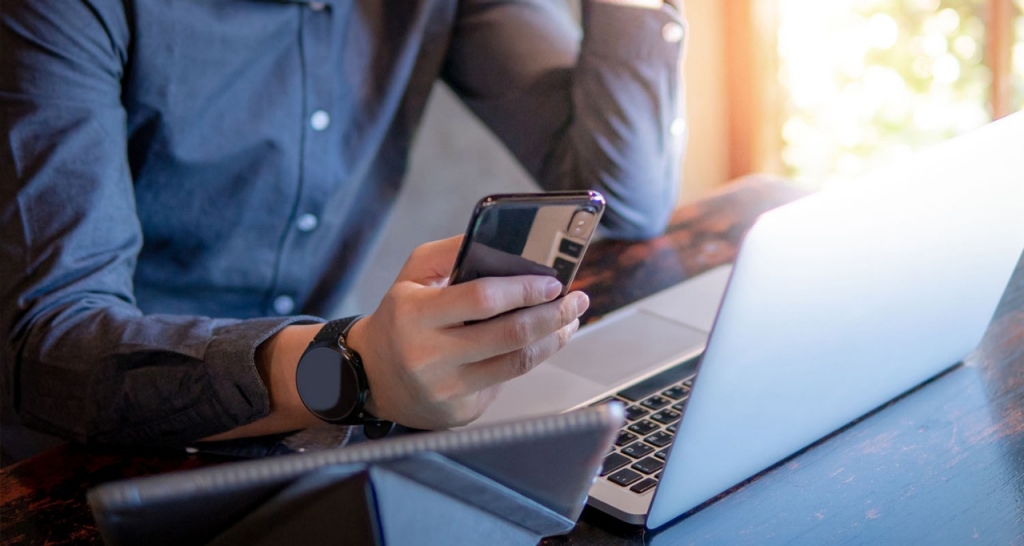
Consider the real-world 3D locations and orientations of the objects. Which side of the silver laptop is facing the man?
front

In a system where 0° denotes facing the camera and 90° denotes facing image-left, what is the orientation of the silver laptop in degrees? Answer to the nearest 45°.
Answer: approximately 135°

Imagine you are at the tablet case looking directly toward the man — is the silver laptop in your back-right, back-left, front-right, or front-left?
front-right

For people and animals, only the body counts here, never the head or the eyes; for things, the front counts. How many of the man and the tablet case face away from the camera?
1

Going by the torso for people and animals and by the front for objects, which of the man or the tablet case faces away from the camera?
the tablet case

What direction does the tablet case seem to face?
away from the camera

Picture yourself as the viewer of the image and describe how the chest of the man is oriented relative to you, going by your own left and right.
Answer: facing the viewer and to the right of the viewer

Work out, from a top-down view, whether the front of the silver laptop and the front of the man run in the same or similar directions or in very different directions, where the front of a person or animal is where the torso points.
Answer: very different directions

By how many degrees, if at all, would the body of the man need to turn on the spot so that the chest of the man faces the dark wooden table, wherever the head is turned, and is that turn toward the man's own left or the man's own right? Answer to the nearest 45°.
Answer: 0° — they already face it

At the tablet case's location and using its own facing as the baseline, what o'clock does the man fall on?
The man is roughly at 12 o'clock from the tablet case.

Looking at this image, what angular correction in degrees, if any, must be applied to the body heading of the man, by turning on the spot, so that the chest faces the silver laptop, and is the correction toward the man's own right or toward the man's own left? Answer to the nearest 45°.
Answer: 0° — they already face it

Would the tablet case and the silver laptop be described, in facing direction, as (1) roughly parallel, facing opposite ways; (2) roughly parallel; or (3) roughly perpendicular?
roughly parallel
